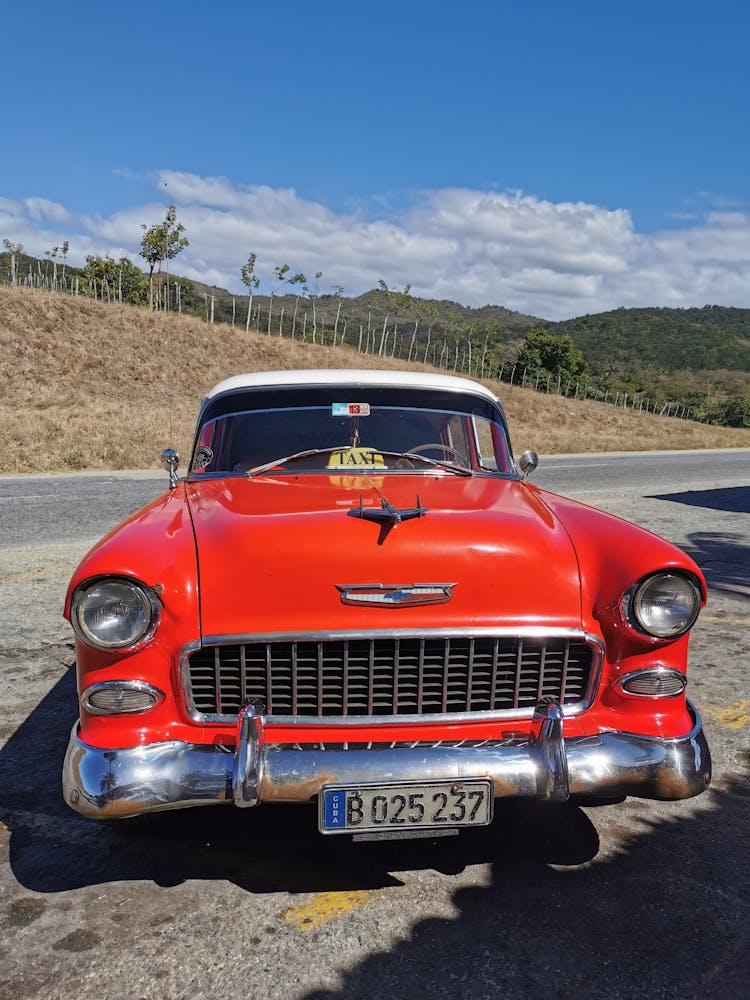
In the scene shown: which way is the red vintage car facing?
toward the camera
